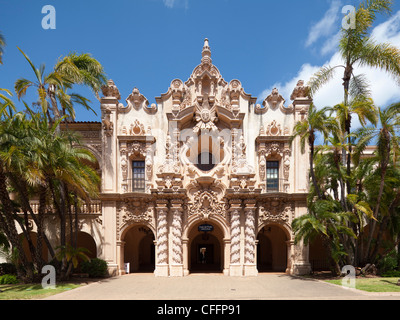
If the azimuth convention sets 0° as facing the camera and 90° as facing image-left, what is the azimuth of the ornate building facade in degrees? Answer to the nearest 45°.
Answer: approximately 0°

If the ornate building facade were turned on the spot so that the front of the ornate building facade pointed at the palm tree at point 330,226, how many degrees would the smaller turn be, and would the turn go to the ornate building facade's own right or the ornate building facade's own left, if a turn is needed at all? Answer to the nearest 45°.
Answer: approximately 45° to the ornate building facade's own left

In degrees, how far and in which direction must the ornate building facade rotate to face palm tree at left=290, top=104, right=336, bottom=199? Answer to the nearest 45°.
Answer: approximately 45° to its left

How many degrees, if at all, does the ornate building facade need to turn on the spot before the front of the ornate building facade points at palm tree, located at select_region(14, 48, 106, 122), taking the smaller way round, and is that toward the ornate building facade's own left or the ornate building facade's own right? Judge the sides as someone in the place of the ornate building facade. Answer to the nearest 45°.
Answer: approximately 45° to the ornate building facade's own right

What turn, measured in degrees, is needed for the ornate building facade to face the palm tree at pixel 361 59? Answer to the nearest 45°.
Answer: approximately 45° to its left
